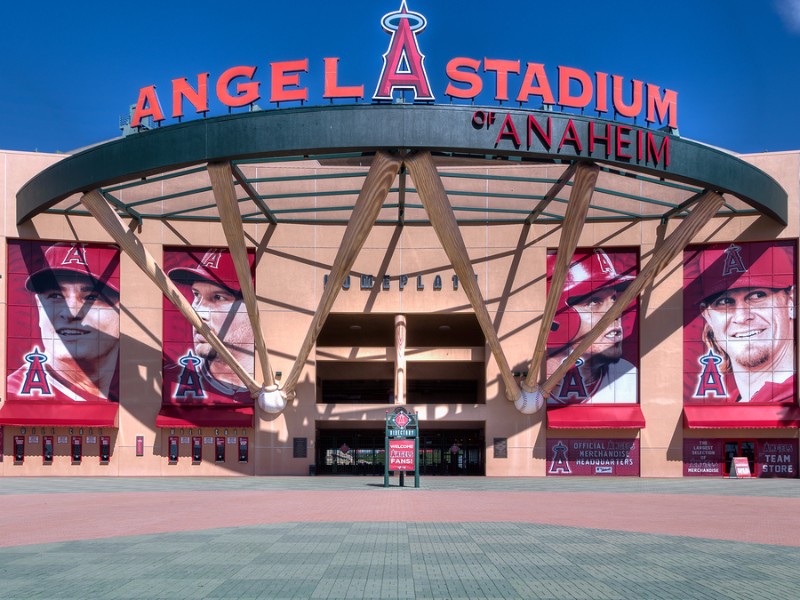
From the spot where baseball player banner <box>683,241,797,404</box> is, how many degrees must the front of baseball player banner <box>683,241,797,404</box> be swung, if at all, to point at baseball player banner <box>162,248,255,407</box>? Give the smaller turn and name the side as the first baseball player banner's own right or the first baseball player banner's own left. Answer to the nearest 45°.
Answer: approximately 90° to the first baseball player banner's own right

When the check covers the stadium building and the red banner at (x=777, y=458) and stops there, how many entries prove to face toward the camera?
2

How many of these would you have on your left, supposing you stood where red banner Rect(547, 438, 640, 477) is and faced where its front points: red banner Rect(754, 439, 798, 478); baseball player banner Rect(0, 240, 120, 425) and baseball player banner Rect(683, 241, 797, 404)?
2

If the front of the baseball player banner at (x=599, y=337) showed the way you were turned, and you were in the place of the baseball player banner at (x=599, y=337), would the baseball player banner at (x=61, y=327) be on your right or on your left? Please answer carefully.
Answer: on your right

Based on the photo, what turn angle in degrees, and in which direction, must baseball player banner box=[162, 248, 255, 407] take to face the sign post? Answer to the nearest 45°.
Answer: approximately 45° to its left

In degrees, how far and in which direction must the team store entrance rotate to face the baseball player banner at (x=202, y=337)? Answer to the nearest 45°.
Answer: approximately 90° to its right

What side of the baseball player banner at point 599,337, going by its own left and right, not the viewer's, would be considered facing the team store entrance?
left

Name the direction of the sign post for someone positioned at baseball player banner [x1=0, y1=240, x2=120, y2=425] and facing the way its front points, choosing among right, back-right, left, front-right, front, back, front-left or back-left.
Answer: front-left

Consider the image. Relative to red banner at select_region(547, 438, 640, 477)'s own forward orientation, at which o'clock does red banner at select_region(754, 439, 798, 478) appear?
red banner at select_region(754, 439, 798, 478) is roughly at 9 o'clock from red banner at select_region(547, 438, 640, 477).

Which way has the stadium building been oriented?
toward the camera

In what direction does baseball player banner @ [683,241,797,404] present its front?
toward the camera

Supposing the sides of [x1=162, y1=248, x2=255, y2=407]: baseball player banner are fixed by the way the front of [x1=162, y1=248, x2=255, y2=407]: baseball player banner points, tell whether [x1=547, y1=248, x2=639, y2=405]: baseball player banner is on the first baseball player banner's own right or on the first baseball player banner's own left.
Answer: on the first baseball player banner's own left
